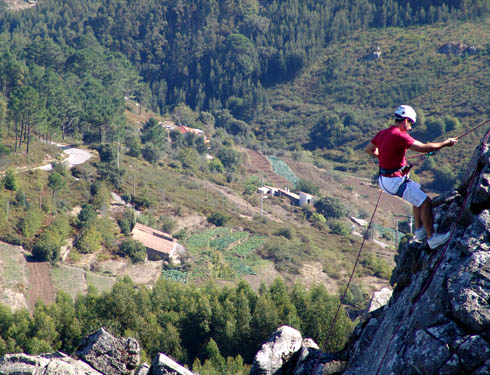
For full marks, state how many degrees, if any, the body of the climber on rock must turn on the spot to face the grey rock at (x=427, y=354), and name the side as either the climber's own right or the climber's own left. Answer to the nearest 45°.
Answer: approximately 135° to the climber's own right

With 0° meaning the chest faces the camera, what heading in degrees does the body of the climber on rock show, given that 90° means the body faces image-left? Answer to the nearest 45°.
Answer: approximately 225°

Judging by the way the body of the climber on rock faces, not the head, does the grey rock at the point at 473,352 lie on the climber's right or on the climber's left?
on the climber's right

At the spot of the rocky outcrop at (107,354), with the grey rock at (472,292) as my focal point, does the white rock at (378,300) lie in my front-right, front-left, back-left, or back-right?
front-left

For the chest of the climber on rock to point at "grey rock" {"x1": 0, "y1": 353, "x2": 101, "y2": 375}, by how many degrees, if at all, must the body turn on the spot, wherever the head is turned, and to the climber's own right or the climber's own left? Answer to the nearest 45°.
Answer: approximately 135° to the climber's own left
